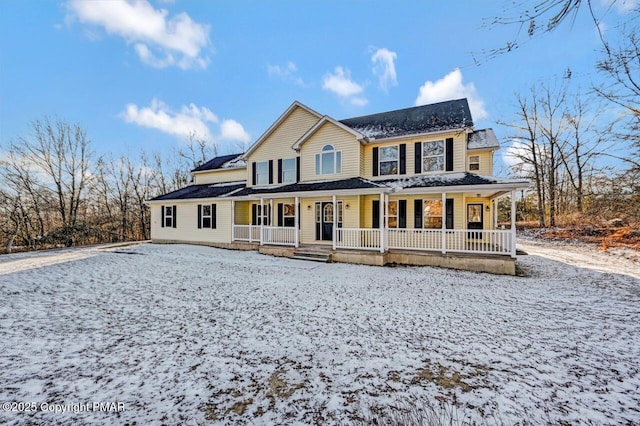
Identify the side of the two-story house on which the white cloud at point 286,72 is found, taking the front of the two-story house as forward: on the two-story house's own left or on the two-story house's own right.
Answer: on the two-story house's own right

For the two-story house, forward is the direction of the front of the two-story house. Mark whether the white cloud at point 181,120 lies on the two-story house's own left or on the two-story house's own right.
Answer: on the two-story house's own right

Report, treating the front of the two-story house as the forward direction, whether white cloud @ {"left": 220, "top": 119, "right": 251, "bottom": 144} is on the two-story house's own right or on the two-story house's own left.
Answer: on the two-story house's own right

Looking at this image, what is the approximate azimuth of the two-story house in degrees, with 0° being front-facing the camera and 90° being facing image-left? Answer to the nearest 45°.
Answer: approximately 45°
